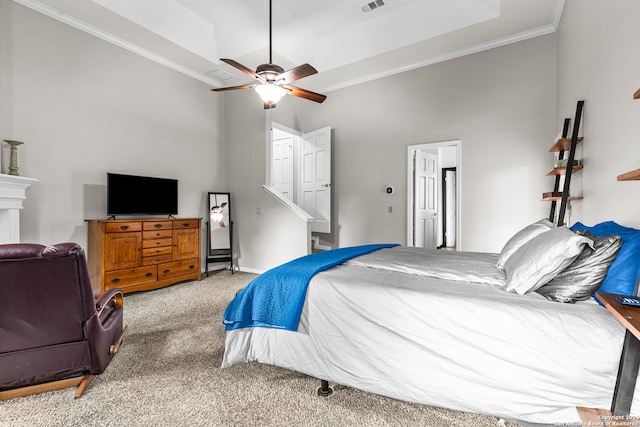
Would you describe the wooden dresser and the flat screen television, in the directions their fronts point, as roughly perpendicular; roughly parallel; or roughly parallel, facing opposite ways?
roughly parallel

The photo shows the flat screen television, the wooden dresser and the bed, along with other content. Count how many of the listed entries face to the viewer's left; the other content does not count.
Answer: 1

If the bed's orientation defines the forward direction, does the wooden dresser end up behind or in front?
in front

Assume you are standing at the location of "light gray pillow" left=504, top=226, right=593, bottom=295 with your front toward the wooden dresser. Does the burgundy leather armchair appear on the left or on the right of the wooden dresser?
left

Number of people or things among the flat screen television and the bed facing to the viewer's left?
1

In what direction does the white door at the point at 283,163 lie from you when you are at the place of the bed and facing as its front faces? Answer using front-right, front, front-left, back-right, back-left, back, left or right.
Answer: front-right

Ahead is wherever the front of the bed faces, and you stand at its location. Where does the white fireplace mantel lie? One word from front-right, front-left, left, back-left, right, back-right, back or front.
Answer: front

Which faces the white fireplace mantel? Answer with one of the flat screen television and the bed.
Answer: the bed

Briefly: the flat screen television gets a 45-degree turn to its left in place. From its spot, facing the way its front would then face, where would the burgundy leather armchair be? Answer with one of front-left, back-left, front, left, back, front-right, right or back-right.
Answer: right

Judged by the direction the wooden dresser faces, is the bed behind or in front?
in front

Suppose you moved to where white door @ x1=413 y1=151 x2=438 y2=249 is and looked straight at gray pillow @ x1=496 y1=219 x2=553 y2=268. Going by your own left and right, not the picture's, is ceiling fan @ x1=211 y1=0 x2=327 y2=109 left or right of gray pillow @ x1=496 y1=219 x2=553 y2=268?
right

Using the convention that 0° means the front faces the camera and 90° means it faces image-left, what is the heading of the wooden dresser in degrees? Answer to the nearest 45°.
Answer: approximately 315°

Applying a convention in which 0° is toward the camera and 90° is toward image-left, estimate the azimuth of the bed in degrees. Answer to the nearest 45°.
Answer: approximately 90°

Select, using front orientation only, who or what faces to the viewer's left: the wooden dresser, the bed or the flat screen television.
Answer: the bed

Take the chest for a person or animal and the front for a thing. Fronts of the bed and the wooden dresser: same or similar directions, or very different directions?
very different directions

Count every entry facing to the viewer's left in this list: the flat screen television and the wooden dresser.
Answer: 0
